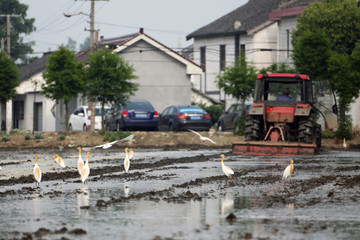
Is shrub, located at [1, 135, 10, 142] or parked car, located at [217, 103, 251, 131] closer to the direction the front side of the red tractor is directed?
the parked car

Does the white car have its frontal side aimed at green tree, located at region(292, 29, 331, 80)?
no

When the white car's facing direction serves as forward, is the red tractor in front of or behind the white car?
behind

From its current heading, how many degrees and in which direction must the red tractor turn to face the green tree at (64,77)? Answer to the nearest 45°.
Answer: approximately 45° to its left

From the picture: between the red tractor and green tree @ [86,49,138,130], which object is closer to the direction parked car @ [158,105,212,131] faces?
the green tree

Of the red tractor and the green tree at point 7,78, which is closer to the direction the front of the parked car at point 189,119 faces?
the green tree

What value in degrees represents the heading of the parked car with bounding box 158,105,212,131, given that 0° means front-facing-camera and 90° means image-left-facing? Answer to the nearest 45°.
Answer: approximately 135°

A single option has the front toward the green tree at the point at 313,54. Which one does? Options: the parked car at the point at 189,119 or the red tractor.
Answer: the red tractor

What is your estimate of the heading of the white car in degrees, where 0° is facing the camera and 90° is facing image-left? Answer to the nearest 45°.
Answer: approximately 135°

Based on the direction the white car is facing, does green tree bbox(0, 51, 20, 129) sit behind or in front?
in front

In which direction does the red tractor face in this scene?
away from the camera

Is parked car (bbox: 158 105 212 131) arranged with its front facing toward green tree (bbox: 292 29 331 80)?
no
